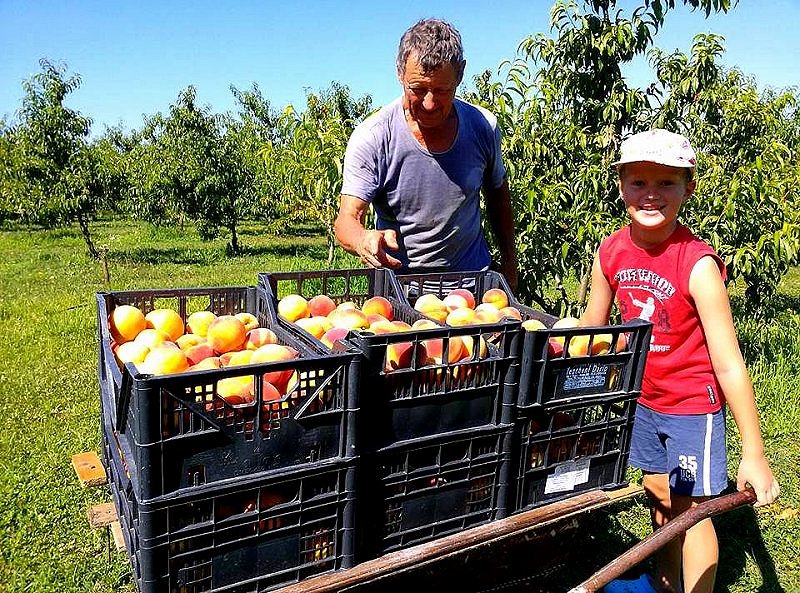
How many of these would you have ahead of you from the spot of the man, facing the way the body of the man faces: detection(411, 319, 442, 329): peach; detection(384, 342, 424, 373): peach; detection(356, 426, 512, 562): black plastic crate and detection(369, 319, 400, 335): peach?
4

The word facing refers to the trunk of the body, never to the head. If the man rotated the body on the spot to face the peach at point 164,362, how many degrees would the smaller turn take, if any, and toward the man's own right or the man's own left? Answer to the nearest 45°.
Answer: approximately 45° to the man's own right

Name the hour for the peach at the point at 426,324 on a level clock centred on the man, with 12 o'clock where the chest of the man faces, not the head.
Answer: The peach is roughly at 12 o'clock from the man.

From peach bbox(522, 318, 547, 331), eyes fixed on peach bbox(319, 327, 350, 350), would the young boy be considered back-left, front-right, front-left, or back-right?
back-left

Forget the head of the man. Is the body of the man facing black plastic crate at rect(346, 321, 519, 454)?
yes

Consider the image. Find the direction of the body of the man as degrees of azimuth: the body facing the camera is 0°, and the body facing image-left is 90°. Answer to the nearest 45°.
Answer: approximately 0°

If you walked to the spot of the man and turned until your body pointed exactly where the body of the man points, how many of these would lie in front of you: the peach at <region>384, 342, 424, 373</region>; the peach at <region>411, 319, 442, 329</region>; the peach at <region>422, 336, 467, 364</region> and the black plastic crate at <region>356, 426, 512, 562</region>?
4

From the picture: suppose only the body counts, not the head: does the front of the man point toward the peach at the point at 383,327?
yes

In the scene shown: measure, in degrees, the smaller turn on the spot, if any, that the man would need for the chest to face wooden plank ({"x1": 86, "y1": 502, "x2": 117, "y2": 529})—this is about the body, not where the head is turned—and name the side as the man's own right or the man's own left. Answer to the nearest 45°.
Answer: approximately 45° to the man's own right
